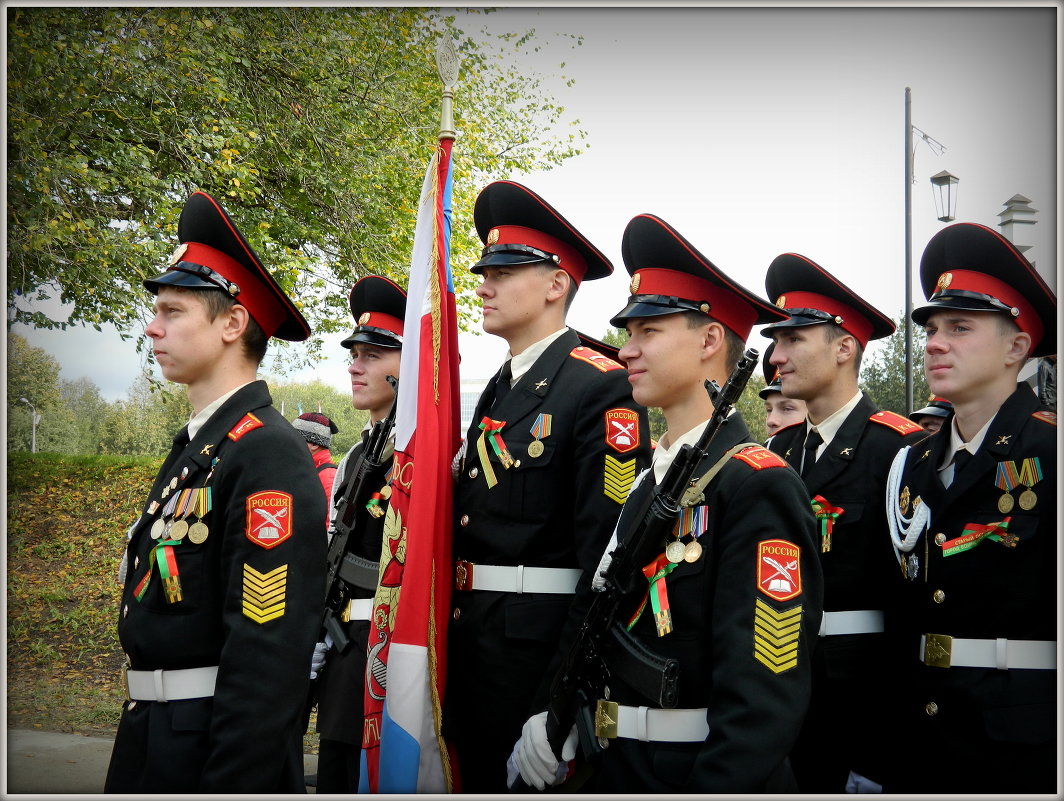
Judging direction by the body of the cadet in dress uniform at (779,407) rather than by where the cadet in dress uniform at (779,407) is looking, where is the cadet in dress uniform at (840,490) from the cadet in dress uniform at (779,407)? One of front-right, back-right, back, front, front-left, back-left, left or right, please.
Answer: front-left
